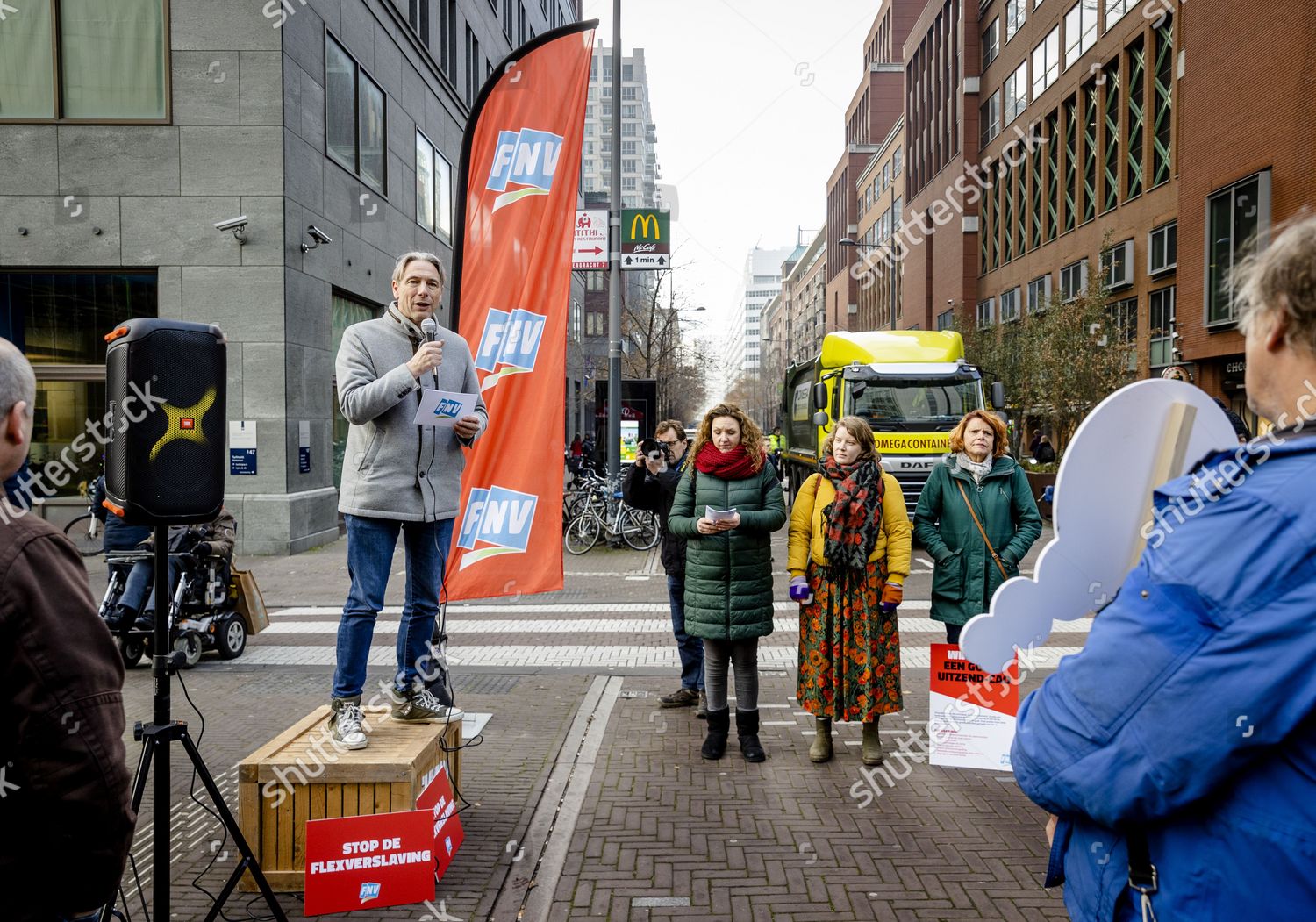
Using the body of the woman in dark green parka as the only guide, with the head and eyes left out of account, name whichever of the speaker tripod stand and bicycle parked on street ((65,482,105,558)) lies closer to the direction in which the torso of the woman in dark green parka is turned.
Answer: the speaker tripod stand

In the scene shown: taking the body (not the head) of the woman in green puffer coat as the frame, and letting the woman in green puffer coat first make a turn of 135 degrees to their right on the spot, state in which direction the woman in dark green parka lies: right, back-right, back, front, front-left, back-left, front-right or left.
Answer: back-right

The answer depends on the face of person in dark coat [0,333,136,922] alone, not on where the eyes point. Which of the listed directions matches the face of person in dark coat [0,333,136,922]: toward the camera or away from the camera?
away from the camera

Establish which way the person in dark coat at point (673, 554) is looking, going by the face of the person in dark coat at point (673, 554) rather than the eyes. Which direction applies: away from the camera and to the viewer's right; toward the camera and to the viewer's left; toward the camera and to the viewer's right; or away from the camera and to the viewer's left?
toward the camera and to the viewer's left

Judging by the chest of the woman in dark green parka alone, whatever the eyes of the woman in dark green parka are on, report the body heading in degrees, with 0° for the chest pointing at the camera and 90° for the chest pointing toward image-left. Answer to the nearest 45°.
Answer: approximately 0°

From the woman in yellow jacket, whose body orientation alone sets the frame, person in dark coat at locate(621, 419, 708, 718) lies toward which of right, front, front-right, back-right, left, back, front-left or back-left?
back-right

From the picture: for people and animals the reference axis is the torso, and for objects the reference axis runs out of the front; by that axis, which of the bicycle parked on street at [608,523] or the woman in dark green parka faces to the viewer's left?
the bicycle parked on street

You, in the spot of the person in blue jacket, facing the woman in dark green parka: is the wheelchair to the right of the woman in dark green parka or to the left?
left

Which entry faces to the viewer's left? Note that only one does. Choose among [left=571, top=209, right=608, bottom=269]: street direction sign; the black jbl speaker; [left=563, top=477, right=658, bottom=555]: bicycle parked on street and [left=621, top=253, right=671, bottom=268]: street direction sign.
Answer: the bicycle parked on street

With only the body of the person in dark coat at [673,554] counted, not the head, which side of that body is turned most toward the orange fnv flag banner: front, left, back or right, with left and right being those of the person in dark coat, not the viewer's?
front

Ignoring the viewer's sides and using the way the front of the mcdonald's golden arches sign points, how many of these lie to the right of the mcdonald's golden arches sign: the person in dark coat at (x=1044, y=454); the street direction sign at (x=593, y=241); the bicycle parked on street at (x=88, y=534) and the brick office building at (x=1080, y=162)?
2

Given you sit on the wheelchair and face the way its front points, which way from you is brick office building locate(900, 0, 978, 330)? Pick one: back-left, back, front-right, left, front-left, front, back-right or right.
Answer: back

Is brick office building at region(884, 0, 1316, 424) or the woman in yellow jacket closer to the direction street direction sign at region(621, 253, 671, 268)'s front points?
the woman in yellow jacket
